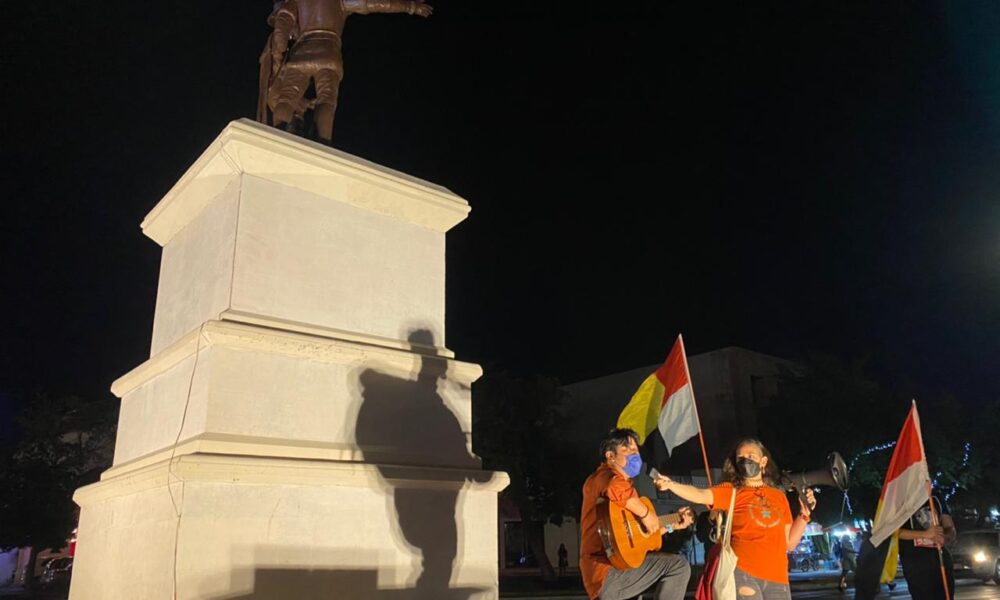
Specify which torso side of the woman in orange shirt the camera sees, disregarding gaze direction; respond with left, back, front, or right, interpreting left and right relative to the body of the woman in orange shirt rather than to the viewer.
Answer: front

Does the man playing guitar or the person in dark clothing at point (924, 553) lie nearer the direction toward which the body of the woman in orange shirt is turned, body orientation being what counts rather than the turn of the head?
the man playing guitar

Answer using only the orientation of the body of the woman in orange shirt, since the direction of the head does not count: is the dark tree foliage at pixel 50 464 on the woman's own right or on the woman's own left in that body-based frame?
on the woman's own right

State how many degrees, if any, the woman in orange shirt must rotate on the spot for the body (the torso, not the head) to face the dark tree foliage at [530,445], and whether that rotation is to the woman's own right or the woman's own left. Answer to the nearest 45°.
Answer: approximately 180°

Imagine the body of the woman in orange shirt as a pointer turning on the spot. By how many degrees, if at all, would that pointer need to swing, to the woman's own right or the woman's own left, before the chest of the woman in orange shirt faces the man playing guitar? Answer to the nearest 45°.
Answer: approximately 90° to the woman's own right
